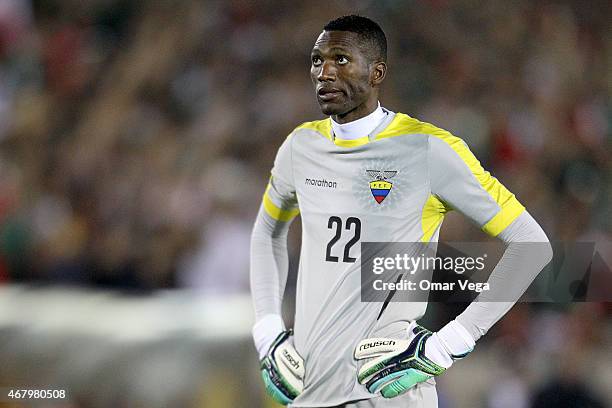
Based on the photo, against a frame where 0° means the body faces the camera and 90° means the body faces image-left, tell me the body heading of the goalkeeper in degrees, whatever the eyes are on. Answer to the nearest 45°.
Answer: approximately 45°

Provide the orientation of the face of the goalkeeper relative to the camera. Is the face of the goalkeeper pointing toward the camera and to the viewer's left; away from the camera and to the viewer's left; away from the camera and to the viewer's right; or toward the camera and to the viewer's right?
toward the camera and to the viewer's left
